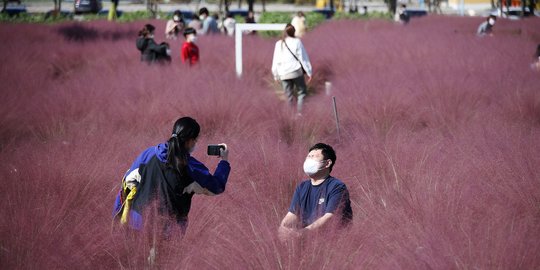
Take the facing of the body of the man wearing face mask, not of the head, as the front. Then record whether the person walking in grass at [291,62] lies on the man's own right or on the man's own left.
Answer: on the man's own right

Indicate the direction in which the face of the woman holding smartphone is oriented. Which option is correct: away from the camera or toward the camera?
away from the camera

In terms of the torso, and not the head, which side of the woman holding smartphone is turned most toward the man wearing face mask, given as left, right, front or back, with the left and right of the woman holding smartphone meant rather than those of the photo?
front

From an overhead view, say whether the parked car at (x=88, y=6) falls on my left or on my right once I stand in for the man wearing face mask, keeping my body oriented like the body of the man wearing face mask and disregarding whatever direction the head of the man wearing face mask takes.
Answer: on my right

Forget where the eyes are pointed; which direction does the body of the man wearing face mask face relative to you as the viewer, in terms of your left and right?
facing the viewer and to the left of the viewer

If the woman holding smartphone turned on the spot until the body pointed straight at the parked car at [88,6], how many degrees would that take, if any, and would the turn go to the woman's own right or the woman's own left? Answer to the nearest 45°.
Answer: approximately 45° to the woman's own left

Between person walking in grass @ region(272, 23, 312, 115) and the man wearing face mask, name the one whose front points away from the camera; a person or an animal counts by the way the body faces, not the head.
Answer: the person walking in grass

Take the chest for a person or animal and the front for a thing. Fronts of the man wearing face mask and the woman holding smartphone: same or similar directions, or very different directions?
very different directions

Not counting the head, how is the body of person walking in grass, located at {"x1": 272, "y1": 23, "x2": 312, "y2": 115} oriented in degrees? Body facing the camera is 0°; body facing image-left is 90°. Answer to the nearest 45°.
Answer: approximately 180°

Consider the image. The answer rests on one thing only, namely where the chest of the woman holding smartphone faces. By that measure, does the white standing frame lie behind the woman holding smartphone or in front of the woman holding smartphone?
in front

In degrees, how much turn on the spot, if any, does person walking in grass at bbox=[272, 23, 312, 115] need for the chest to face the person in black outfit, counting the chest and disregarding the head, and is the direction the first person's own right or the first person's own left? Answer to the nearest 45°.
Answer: approximately 45° to the first person's own left

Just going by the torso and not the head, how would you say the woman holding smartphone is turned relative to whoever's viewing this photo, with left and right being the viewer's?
facing away from the viewer and to the right of the viewer

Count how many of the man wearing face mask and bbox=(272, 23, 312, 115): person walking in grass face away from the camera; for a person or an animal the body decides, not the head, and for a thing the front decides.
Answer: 1
